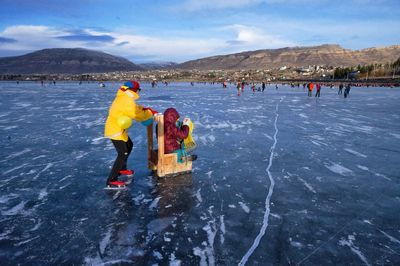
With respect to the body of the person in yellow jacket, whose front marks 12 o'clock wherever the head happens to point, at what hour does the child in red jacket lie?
The child in red jacket is roughly at 11 o'clock from the person in yellow jacket.

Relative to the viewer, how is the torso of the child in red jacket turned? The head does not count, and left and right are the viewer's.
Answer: facing to the right of the viewer

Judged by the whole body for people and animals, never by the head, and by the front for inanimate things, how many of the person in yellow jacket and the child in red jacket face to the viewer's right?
2

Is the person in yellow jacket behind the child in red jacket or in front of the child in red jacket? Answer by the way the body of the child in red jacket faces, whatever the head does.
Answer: behind

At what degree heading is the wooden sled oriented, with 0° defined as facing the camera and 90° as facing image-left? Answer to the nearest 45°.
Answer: approximately 225°

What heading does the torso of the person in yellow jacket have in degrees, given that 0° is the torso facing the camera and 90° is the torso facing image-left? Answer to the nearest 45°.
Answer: approximately 270°
